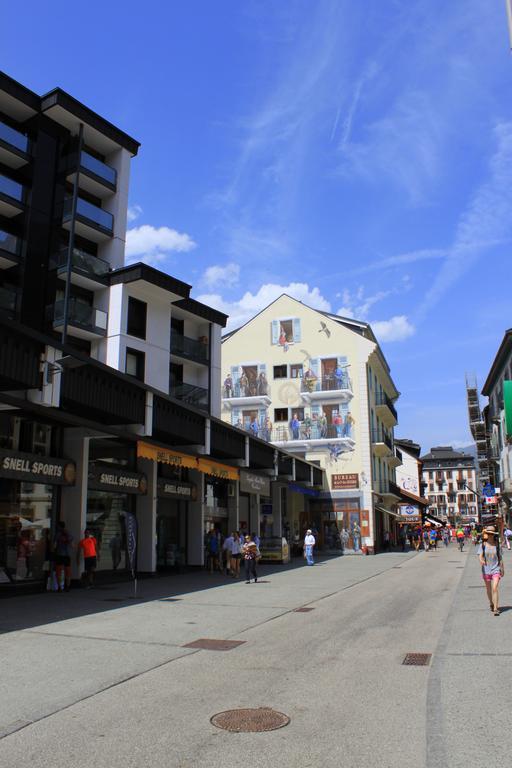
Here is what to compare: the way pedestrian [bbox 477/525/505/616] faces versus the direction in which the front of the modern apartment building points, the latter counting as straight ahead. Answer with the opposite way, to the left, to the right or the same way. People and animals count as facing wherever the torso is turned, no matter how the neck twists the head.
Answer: to the right

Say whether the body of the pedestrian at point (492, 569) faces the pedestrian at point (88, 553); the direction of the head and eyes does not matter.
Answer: no

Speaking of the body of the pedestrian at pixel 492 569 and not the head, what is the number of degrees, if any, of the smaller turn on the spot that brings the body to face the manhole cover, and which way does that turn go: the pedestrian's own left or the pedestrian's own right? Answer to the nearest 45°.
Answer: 0° — they already face it

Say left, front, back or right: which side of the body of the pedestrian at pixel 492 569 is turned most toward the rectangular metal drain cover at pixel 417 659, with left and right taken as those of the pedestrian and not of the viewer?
front

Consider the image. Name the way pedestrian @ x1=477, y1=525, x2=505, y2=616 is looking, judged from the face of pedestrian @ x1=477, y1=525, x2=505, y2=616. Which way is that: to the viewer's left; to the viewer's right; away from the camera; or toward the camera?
toward the camera

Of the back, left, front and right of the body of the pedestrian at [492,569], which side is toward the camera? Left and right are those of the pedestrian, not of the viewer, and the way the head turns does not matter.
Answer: front

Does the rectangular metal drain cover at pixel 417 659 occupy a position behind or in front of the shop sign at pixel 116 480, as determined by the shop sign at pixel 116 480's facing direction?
in front

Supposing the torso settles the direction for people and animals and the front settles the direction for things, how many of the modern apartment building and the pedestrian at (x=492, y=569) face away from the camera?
0

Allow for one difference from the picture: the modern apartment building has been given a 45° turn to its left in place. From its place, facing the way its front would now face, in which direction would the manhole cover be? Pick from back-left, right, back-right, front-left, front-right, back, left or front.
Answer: right

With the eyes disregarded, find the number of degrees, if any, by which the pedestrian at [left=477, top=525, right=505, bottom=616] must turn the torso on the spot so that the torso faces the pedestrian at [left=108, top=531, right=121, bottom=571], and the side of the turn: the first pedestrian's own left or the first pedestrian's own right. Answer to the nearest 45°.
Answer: approximately 135° to the first pedestrian's own right

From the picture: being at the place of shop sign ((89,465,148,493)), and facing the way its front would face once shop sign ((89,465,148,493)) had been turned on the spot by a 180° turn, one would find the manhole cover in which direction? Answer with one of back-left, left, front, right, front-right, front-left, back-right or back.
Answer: back-left

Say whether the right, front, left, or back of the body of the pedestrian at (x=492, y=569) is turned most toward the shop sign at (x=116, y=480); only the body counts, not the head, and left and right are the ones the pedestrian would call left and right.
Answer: right
